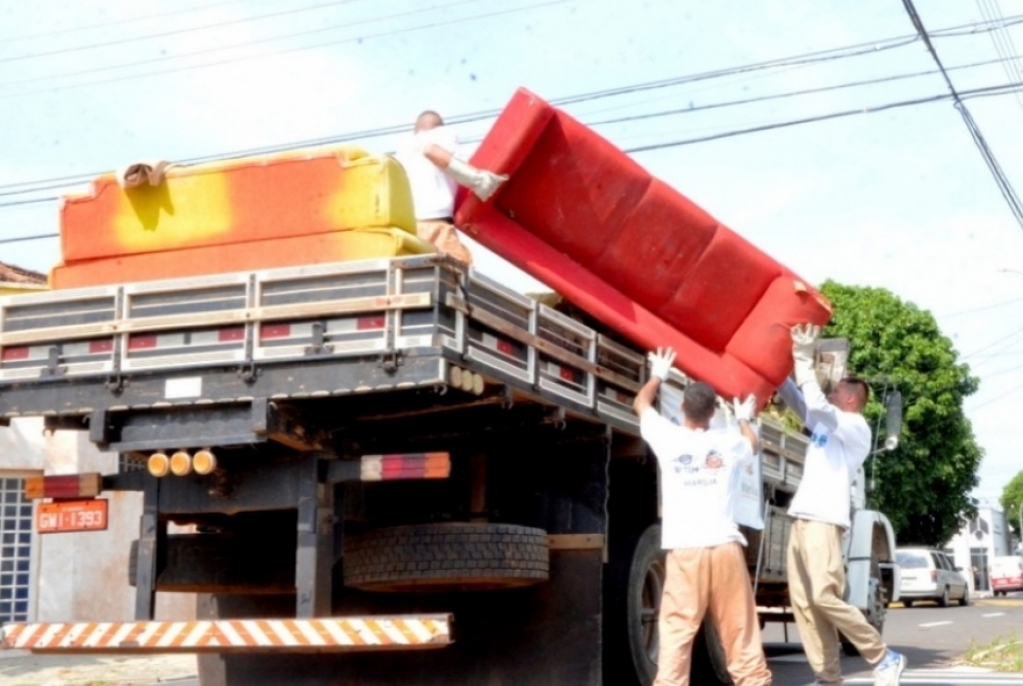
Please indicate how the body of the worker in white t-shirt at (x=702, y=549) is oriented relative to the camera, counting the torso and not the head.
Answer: away from the camera

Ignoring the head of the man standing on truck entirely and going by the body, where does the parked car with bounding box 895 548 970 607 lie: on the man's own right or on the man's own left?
on the man's own left

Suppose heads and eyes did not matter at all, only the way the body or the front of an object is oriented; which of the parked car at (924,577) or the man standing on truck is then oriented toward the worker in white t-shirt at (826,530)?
the man standing on truck

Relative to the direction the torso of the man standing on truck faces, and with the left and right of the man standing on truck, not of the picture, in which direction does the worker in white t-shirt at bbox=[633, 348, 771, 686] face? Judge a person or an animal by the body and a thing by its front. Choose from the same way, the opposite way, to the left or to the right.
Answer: to the left

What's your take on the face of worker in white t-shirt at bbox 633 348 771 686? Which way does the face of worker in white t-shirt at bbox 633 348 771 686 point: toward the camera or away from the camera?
away from the camera

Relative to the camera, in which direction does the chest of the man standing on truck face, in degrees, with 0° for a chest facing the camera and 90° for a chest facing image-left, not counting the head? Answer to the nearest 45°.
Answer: approximately 270°

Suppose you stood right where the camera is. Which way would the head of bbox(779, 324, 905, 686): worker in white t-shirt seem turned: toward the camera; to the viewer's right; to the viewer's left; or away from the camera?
to the viewer's left

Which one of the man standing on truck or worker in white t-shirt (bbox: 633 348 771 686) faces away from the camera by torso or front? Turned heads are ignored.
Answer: the worker in white t-shirt

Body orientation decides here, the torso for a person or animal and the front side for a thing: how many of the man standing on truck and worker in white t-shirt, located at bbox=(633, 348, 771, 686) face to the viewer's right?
1
